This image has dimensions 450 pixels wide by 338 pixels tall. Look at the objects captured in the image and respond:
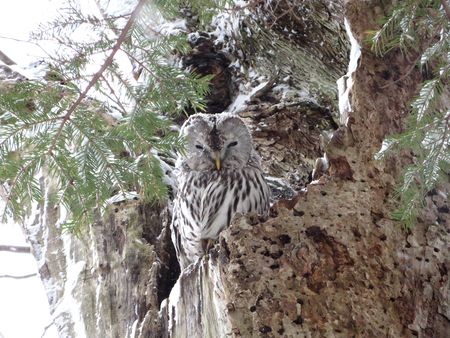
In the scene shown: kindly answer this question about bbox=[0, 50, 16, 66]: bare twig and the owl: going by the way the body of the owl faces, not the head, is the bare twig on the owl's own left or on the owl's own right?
on the owl's own right

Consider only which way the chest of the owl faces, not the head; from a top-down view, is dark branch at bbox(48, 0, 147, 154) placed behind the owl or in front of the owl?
in front

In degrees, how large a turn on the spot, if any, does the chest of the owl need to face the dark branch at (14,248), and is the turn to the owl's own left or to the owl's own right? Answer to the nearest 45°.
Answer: approximately 135° to the owl's own right

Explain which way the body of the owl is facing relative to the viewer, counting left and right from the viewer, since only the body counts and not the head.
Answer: facing the viewer
